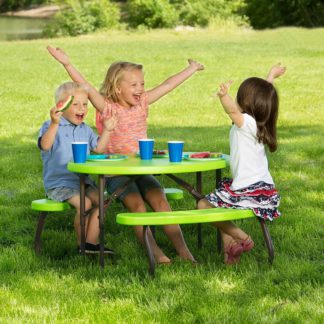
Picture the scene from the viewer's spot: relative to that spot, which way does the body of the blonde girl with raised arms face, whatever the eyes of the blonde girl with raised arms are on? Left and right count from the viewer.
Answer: facing the viewer and to the right of the viewer

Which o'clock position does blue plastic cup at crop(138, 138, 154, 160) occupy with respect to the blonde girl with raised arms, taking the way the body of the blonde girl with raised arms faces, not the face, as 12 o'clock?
The blue plastic cup is roughly at 1 o'clock from the blonde girl with raised arms.

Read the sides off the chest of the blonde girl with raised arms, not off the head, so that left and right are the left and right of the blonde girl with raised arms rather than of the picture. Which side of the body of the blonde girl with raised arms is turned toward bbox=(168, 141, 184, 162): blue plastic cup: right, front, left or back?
front

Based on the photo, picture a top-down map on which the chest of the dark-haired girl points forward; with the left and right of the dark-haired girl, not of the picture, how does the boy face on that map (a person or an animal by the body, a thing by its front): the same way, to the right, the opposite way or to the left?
the opposite way

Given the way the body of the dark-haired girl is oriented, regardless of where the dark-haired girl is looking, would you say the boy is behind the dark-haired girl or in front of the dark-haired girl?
in front

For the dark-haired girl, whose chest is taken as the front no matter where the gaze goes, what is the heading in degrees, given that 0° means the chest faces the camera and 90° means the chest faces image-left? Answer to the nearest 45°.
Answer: approximately 135°

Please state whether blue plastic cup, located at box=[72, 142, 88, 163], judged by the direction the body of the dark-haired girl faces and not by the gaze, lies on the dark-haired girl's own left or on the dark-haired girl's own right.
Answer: on the dark-haired girl's own left

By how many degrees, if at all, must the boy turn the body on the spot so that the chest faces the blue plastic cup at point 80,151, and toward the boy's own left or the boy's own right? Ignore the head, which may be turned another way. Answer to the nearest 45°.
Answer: approximately 45° to the boy's own right
